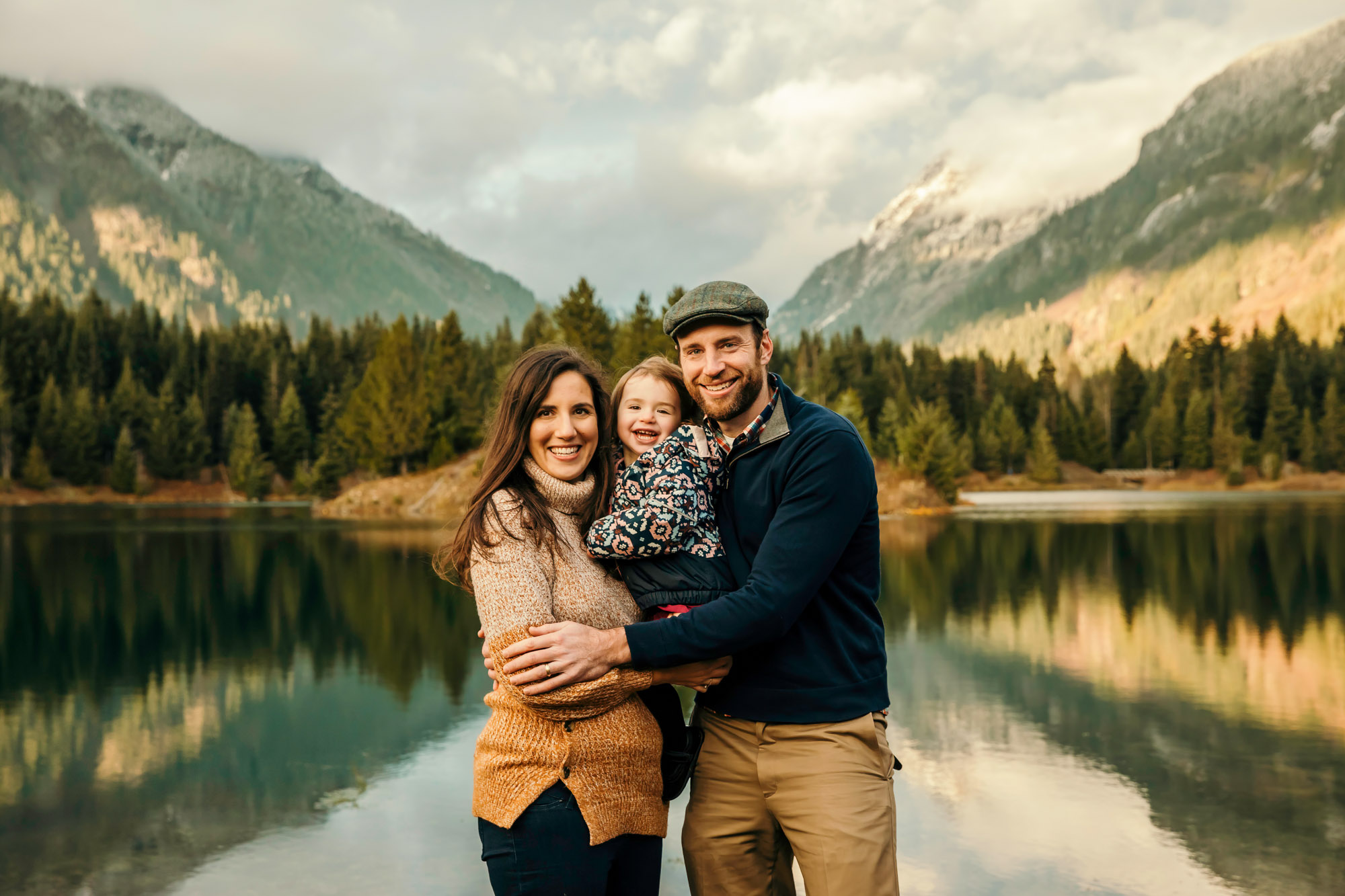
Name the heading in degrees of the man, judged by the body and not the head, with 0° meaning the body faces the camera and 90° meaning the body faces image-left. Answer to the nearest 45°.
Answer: approximately 45°

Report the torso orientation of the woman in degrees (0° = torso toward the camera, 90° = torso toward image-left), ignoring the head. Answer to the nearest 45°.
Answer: approximately 315°
